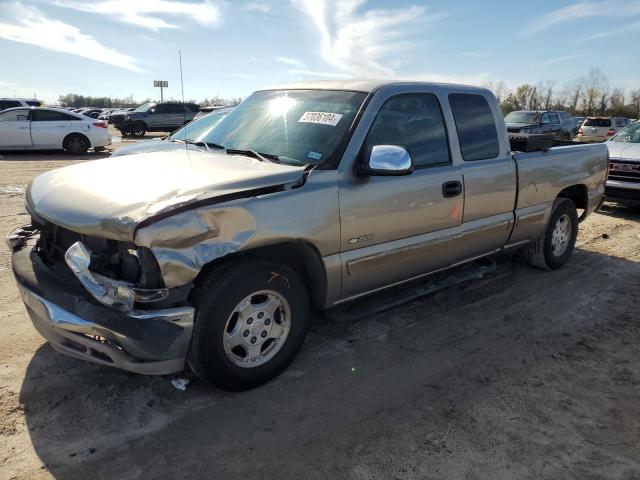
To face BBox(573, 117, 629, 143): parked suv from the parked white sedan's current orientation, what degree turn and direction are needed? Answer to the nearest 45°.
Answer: approximately 180°

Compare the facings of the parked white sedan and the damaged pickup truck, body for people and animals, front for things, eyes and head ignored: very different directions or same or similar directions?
same or similar directions

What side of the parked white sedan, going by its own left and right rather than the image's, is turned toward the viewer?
left

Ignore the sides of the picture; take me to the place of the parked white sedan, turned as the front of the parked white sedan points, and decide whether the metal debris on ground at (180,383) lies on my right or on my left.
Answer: on my left

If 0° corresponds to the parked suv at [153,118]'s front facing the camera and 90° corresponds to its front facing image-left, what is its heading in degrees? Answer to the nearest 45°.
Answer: approximately 45°

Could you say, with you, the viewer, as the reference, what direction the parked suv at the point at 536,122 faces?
facing the viewer and to the left of the viewer

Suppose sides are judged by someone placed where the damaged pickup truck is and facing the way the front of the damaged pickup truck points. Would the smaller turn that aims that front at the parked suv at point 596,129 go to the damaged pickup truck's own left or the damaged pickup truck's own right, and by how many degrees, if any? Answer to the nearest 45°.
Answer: approximately 180°

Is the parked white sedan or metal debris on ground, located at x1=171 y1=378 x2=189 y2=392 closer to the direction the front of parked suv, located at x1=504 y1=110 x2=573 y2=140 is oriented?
the parked white sedan

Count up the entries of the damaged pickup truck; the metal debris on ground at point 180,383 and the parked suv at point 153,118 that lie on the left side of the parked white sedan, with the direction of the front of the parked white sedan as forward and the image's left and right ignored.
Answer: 2

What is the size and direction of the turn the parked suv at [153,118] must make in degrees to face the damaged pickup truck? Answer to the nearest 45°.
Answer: approximately 45° to its left

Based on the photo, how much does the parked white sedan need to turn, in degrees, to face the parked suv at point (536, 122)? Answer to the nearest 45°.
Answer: approximately 180°

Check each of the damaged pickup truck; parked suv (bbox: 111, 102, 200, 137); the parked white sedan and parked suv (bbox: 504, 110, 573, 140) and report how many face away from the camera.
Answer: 0

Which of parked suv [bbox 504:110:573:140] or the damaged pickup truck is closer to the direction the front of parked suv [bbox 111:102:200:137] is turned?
the damaged pickup truck

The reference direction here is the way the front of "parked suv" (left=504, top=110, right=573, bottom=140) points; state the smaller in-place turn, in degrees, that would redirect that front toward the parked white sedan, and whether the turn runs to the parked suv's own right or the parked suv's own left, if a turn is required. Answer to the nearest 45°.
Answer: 0° — it already faces it
